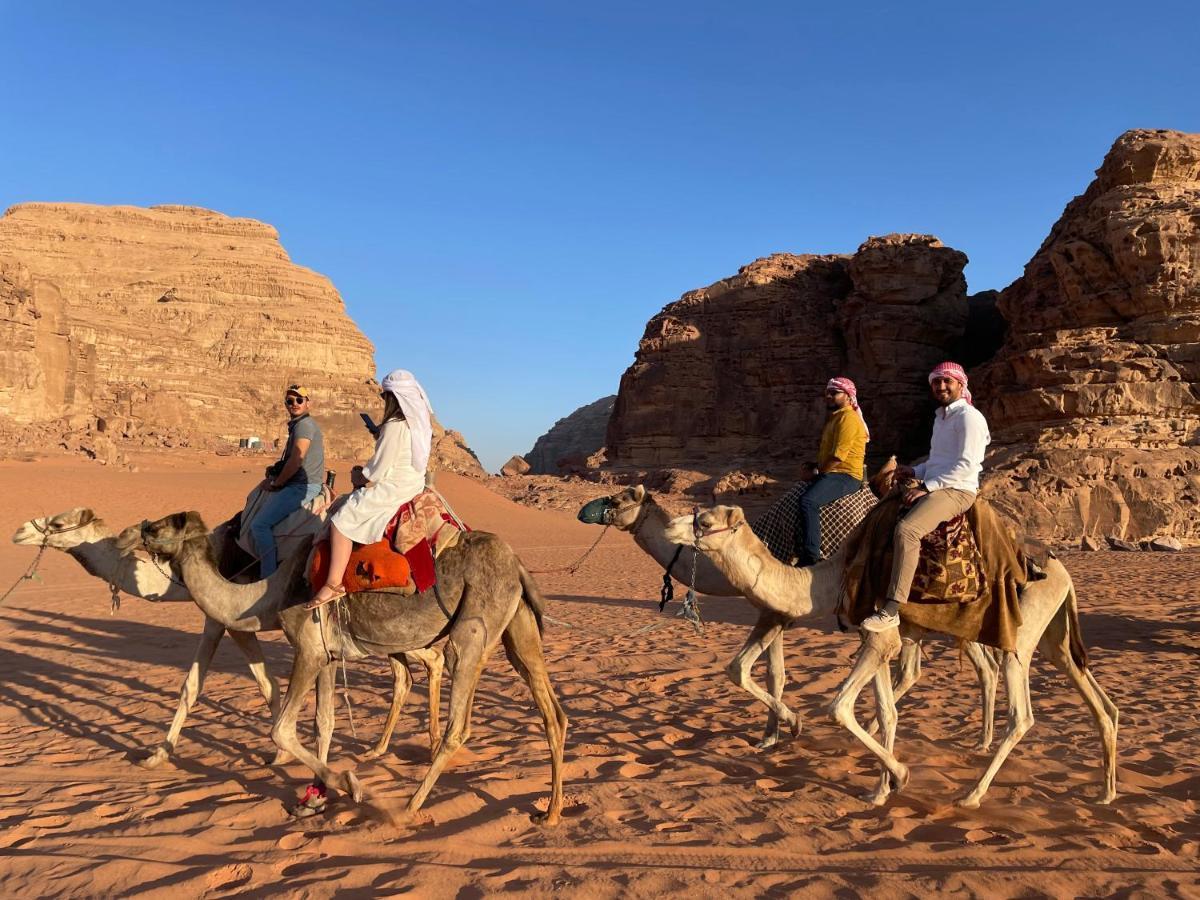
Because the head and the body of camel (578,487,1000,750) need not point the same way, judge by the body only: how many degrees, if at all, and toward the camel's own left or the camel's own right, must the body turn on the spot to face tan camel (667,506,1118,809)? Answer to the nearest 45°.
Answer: approximately 90° to the camel's own left

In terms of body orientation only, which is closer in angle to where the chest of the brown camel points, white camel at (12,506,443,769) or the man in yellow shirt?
the white camel

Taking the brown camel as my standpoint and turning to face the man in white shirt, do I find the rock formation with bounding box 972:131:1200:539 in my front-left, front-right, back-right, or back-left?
front-left

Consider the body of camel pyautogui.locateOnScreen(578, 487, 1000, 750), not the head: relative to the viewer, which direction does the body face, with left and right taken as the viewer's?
facing to the left of the viewer

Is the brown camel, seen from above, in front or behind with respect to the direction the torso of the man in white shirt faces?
in front

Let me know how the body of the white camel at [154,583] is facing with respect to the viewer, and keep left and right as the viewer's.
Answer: facing to the left of the viewer

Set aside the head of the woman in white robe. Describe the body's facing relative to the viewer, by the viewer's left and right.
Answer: facing to the left of the viewer

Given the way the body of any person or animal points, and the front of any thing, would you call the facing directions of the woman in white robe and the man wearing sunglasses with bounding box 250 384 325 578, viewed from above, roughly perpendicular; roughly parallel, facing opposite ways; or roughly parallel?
roughly parallel

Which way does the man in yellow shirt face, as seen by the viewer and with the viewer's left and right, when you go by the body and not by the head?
facing to the left of the viewer

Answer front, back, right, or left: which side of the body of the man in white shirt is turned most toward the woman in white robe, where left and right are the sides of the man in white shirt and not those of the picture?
front

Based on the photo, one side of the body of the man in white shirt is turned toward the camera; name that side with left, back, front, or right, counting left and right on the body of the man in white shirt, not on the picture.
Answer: left

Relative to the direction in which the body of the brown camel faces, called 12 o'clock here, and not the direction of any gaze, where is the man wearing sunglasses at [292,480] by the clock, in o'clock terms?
The man wearing sunglasses is roughly at 2 o'clock from the brown camel.

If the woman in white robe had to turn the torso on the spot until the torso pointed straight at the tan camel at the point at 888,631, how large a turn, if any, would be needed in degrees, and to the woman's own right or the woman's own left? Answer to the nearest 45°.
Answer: approximately 180°

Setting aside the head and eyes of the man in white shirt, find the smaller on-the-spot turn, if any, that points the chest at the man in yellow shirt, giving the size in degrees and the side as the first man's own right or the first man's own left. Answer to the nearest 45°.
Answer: approximately 45° to the first man's own right

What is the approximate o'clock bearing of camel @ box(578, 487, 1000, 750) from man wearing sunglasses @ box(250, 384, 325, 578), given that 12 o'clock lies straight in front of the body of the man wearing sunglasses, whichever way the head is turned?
The camel is roughly at 7 o'clock from the man wearing sunglasses.

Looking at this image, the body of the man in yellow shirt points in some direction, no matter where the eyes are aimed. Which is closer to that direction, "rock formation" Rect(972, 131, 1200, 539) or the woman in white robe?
the woman in white robe

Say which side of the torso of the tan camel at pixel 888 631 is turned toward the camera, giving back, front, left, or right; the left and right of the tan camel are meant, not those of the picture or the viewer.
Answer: left

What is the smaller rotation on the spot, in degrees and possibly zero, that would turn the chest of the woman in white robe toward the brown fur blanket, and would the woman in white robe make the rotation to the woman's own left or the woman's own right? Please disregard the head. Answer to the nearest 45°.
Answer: approximately 180°

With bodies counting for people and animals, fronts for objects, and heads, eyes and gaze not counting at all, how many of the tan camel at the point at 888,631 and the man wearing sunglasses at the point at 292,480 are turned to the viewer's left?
2
